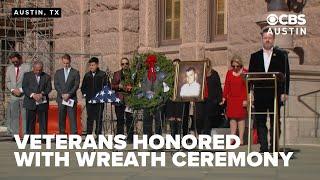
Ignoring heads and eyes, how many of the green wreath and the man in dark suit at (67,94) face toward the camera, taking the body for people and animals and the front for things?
2

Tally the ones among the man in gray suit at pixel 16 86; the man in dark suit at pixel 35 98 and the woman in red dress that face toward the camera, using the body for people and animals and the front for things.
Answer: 3

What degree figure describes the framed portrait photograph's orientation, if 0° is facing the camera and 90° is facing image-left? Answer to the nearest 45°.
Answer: approximately 0°
